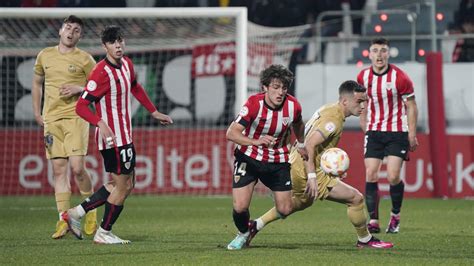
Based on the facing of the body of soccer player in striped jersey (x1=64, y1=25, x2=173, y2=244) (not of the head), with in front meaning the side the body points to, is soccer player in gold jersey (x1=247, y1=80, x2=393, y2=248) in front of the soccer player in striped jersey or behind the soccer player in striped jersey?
in front

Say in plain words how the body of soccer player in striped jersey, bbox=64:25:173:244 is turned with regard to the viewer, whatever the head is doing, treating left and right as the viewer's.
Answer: facing the viewer and to the right of the viewer

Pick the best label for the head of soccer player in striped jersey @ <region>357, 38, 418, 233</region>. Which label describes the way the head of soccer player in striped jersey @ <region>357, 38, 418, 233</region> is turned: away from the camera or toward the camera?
toward the camera

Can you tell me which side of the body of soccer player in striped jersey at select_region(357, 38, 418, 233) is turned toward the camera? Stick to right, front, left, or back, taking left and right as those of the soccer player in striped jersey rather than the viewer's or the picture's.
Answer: front
